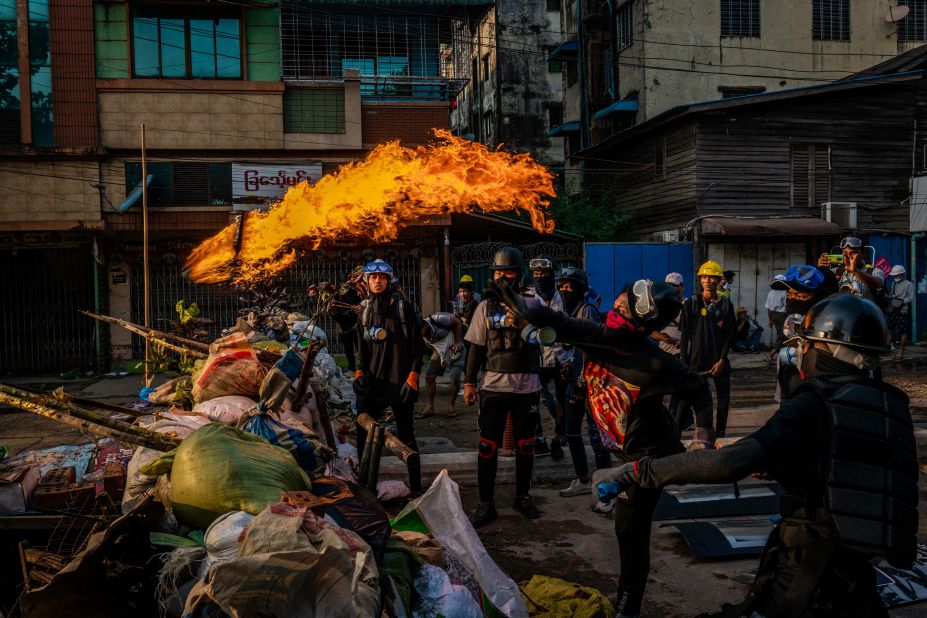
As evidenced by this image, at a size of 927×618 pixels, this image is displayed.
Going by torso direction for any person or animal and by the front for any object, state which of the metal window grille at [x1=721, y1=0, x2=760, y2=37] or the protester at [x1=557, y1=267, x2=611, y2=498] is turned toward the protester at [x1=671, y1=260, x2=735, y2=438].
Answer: the metal window grille

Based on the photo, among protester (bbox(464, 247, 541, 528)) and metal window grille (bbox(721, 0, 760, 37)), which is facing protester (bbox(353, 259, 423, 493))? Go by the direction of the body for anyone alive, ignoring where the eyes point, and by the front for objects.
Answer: the metal window grille

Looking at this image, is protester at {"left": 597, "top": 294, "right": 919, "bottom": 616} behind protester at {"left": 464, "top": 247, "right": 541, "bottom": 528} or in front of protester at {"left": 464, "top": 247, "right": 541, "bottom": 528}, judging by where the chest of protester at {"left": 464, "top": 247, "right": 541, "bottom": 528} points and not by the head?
in front

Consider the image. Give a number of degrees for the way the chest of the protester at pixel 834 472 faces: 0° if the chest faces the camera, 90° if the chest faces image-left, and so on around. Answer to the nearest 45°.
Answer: approximately 135°

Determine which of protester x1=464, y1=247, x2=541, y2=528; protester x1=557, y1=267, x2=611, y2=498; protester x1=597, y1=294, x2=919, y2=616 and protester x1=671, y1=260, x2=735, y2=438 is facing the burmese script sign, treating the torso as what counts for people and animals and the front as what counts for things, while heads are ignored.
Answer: protester x1=597, y1=294, x2=919, y2=616

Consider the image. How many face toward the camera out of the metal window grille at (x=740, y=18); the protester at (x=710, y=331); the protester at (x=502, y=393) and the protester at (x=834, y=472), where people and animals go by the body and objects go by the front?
3

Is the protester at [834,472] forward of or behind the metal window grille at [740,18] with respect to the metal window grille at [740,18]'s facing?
forward

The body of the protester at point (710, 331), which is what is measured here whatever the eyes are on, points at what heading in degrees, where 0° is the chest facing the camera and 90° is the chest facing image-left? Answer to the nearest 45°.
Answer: approximately 0°

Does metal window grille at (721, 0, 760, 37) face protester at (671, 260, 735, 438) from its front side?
yes
